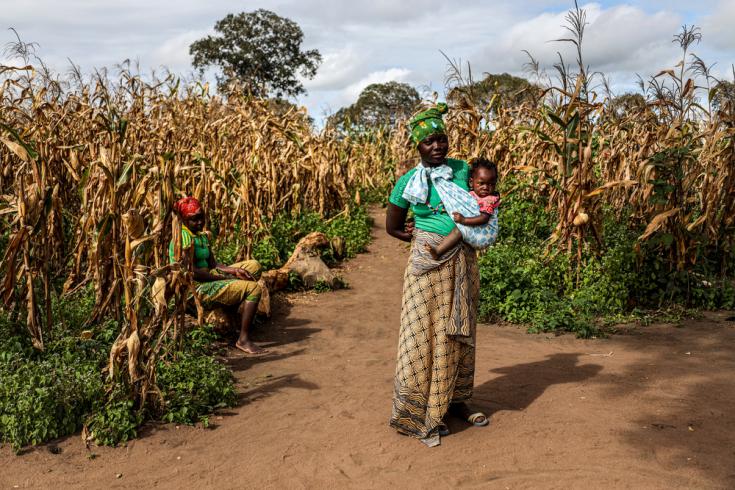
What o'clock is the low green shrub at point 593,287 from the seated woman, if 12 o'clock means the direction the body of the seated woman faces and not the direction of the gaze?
The low green shrub is roughly at 12 o'clock from the seated woman.

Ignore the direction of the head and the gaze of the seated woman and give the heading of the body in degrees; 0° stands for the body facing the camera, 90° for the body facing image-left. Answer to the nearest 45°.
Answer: approximately 270°

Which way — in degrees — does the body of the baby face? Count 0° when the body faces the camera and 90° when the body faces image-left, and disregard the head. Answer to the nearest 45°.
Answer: approximately 45°

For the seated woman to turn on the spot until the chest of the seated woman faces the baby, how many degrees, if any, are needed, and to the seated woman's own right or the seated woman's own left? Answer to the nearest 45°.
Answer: approximately 45° to the seated woman's own right

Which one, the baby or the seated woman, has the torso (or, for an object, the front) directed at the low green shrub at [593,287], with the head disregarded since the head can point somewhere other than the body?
the seated woman

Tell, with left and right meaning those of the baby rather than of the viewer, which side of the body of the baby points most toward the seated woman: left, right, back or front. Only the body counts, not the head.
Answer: right

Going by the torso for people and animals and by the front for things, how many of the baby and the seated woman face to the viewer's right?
1

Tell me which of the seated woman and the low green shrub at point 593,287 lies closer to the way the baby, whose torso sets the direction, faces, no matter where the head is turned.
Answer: the seated woman

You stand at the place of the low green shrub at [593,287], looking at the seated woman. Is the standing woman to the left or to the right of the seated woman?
left

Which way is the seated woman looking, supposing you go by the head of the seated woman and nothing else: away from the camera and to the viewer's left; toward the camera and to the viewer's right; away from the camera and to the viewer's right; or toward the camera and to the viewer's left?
toward the camera and to the viewer's right

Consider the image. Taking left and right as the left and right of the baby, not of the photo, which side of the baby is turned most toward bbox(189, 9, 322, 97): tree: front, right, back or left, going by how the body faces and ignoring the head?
right

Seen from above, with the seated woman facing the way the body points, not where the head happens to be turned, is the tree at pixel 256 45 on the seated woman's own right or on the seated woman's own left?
on the seated woman's own left

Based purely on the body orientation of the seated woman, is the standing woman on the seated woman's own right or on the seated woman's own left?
on the seated woman's own right
